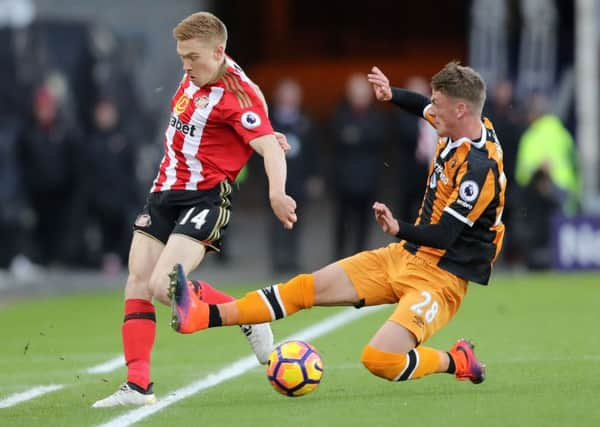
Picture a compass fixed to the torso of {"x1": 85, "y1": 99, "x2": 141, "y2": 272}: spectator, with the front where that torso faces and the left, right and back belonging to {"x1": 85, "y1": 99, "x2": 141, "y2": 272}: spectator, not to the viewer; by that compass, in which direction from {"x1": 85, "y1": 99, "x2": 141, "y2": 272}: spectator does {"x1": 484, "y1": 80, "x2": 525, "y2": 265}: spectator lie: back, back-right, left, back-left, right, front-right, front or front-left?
left

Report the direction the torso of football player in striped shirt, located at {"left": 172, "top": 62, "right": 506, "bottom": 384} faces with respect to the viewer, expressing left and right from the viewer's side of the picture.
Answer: facing to the left of the viewer

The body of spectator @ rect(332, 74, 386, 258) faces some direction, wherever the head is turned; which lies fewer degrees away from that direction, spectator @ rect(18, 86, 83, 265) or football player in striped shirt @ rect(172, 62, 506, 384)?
the football player in striped shirt

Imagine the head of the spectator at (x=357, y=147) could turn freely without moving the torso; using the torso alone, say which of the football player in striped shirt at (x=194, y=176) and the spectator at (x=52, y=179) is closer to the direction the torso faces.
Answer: the football player in striped shirt

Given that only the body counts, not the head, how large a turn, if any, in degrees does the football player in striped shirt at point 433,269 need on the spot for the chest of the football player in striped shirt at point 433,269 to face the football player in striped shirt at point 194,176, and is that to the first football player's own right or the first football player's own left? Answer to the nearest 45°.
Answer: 0° — they already face them

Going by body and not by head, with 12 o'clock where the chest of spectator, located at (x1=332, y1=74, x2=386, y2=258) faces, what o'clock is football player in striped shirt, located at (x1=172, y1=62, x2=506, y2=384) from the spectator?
The football player in striped shirt is roughly at 12 o'clock from the spectator.

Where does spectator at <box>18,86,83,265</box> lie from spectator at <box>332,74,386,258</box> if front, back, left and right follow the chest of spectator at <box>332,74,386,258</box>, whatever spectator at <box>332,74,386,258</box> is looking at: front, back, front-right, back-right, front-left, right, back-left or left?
right
